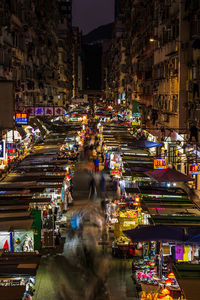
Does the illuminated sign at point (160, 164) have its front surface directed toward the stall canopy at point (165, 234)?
yes

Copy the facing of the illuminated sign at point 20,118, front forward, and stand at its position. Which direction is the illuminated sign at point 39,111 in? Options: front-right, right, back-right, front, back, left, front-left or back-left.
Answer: back

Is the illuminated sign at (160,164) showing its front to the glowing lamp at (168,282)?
yes

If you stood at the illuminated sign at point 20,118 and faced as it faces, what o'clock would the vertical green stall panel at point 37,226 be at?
The vertical green stall panel is roughly at 12 o'clock from the illuminated sign.

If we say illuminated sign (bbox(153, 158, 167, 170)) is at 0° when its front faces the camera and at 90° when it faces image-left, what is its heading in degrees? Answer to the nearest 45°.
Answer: approximately 0°

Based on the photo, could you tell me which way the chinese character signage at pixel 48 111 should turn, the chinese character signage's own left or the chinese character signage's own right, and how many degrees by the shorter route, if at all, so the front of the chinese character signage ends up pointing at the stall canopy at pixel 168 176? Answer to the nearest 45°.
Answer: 0° — it already faces it

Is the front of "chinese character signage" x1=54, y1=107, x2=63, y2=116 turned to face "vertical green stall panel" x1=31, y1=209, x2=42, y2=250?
yes

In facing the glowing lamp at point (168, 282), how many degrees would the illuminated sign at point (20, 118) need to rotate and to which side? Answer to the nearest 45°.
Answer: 0° — it already faces it

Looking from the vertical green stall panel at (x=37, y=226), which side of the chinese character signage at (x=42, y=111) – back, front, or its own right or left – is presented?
front

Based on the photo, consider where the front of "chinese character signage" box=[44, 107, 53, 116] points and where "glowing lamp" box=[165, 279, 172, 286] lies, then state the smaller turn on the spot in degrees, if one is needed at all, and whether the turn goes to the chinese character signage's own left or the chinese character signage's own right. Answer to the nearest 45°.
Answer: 0° — it already faces it
